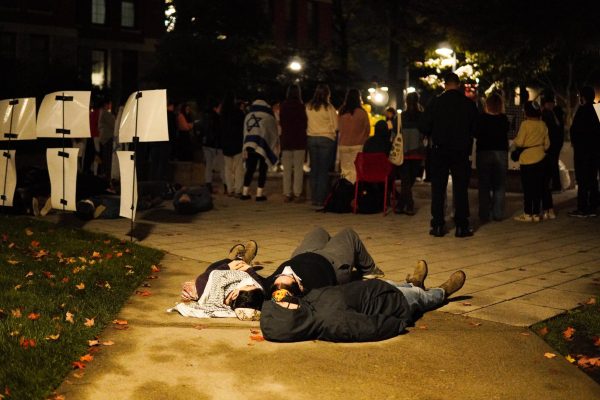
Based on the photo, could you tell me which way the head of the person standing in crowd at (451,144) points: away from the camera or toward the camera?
away from the camera

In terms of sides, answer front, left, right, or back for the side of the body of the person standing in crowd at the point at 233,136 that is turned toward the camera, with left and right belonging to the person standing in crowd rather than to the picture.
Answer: back

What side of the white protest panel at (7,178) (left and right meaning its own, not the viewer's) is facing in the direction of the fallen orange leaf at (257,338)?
back

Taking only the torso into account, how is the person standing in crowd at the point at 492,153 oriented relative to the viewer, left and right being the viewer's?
facing away from the viewer

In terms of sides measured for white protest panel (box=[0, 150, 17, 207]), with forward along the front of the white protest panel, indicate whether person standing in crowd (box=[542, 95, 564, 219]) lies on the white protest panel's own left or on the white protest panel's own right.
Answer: on the white protest panel's own right

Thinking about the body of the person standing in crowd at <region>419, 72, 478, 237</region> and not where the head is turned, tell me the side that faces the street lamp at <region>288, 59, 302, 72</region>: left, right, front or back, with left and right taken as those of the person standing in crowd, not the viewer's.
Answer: front

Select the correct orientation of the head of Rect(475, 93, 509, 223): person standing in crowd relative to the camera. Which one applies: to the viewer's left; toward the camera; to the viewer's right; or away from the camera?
away from the camera

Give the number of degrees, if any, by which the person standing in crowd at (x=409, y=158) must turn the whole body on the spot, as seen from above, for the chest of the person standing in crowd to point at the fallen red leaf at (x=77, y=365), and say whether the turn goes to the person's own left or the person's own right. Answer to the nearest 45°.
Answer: approximately 135° to the person's own left

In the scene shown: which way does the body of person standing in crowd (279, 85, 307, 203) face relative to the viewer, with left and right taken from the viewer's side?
facing away from the viewer

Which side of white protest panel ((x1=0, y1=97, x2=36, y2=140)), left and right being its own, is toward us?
back

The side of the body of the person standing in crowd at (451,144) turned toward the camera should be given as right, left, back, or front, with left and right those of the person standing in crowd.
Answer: back
